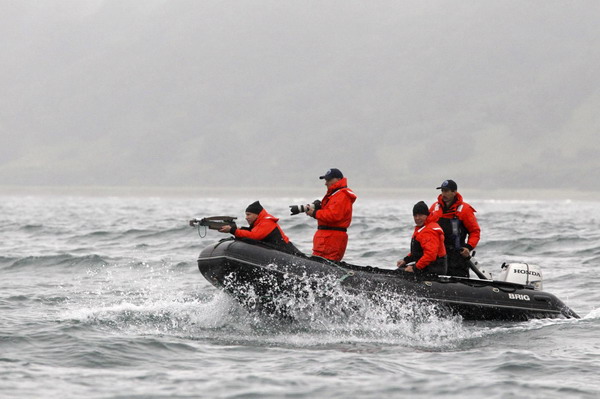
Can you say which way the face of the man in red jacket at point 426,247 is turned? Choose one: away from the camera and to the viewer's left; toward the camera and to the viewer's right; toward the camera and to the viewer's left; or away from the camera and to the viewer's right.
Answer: toward the camera and to the viewer's left

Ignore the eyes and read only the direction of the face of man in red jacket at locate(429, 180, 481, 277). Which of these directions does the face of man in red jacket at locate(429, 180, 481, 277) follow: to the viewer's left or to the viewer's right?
to the viewer's left

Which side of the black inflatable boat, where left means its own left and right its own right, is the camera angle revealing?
left

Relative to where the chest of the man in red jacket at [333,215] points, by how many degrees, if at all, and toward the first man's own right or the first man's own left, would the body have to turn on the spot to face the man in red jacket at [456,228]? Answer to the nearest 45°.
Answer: approximately 180°

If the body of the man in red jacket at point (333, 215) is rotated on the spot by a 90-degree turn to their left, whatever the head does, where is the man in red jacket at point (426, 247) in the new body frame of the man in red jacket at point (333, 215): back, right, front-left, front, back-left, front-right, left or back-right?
left

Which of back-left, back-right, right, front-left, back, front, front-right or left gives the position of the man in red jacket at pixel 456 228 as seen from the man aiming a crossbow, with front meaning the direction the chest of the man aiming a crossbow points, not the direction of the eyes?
back

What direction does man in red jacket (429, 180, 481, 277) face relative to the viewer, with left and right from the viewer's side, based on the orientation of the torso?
facing the viewer and to the left of the viewer

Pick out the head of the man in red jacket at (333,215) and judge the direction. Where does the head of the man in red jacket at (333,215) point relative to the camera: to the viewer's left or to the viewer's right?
to the viewer's left

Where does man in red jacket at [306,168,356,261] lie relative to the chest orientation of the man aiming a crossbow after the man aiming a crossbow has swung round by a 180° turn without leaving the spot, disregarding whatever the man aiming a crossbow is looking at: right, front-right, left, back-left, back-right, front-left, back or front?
front

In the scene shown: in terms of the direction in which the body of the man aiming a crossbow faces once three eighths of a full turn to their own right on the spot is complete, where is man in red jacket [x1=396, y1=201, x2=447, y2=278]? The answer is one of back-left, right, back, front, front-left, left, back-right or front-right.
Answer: front-right

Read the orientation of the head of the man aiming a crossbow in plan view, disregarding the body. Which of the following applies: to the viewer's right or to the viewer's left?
to the viewer's left

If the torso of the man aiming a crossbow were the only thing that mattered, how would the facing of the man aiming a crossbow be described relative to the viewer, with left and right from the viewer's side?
facing to the left of the viewer

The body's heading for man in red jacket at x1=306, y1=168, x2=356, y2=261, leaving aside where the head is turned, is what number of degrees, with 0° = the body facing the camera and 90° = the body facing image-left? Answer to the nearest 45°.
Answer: approximately 90°
